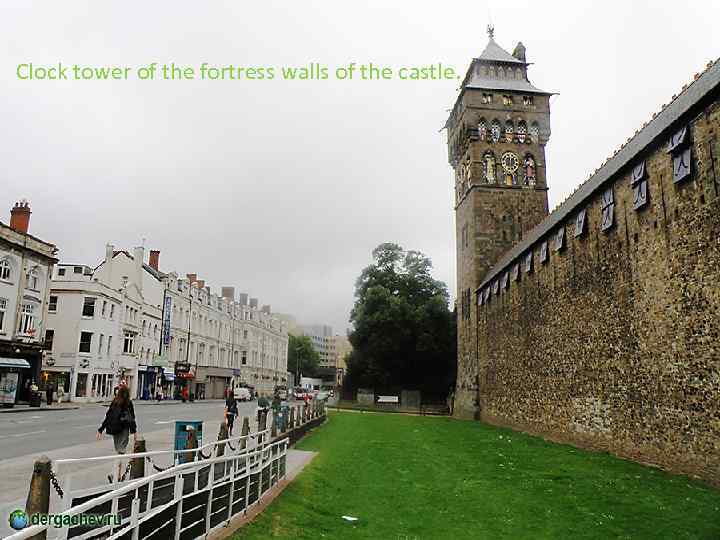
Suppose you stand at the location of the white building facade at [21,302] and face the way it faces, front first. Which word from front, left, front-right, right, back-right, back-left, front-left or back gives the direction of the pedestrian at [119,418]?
front-right

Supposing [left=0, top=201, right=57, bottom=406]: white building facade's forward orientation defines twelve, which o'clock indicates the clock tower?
The clock tower is roughly at 11 o'clock from the white building facade.

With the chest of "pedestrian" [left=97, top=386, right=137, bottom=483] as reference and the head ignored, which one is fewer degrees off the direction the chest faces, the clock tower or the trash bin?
the trash bin

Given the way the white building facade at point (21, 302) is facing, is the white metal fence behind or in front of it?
in front

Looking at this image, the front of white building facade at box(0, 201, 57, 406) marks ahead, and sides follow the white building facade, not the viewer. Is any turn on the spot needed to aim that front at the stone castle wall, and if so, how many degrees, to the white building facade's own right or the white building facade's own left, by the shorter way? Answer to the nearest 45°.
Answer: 0° — it already faces it

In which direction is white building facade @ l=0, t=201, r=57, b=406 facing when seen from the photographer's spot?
facing the viewer and to the right of the viewer
